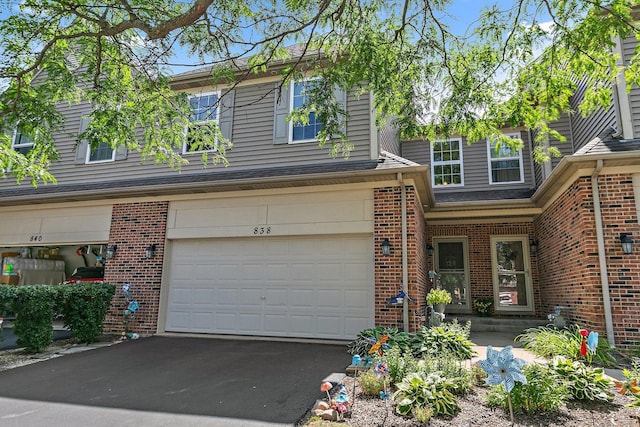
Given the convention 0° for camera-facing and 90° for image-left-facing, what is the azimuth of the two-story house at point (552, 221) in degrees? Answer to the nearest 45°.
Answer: approximately 0°

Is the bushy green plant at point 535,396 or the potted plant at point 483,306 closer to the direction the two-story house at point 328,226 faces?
the bushy green plant

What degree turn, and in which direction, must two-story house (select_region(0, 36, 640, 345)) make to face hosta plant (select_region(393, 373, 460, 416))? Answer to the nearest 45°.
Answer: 0° — it already faces it

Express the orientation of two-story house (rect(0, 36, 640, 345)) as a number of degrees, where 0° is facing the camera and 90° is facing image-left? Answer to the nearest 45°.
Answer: approximately 0°

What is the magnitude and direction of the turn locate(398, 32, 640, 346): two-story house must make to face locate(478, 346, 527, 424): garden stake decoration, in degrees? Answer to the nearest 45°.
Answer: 0° — it already faces it

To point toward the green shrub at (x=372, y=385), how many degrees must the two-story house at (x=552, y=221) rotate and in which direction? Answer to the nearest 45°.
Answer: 0° — it already faces it

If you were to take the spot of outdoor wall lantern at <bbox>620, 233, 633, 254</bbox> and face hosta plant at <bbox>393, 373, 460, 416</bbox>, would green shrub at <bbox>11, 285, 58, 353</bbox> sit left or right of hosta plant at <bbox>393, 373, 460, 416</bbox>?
right

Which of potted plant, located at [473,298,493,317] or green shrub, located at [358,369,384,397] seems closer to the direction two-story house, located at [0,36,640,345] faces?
the green shrub
